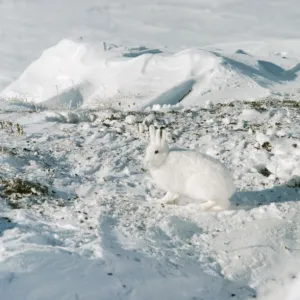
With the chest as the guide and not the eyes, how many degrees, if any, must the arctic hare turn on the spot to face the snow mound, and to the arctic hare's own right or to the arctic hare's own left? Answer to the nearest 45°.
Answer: approximately 90° to the arctic hare's own right

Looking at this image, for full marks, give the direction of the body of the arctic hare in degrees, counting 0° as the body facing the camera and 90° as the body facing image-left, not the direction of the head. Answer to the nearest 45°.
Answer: approximately 90°
